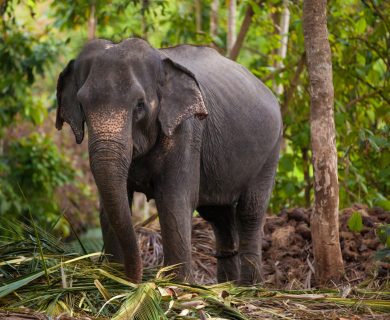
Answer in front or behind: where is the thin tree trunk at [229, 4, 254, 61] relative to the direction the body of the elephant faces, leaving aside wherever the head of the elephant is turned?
behind

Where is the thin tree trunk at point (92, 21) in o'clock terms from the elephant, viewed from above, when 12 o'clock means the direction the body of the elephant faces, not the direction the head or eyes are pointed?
The thin tree trunk is roughly at 4 o'clock from the elephant.

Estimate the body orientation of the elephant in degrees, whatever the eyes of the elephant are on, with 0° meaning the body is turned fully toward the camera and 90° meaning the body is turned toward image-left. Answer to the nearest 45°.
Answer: approximately 45°

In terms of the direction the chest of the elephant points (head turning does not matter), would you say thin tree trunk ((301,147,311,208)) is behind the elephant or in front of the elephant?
behind

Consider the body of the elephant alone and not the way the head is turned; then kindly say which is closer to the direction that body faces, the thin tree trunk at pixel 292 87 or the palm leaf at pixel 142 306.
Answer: the palm leaf

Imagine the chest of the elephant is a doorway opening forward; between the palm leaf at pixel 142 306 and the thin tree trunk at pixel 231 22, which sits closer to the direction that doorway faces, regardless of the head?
the palm leaf

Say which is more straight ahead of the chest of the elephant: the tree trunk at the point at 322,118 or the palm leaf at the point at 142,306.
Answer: the palm leaf

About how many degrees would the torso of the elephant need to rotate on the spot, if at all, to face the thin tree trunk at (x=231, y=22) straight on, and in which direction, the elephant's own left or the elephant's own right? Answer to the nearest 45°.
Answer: approximately 135° to the elephant's own right
